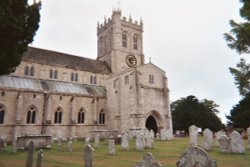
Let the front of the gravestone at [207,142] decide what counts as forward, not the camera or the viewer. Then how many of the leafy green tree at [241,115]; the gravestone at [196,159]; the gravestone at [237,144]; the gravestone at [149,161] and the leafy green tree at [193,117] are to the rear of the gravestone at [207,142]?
2

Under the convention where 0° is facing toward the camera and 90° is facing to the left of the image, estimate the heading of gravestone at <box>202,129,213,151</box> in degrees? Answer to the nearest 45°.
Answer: approximately 0°

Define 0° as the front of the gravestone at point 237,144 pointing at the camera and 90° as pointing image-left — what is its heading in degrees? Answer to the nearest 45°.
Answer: approximately 0°

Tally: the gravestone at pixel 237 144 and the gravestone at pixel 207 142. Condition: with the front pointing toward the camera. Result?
2

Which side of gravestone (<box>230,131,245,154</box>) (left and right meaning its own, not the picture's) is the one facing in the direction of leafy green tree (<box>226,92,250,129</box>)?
back

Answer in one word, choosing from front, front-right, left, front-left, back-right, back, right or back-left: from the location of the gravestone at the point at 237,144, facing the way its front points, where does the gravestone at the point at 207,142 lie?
back-right

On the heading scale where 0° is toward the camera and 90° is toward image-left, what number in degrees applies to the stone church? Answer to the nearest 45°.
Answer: approximately 315°
